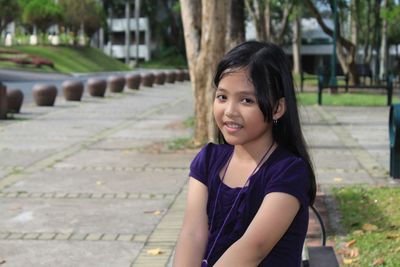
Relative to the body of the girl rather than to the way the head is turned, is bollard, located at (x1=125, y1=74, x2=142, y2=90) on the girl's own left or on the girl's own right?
on the girl's own right

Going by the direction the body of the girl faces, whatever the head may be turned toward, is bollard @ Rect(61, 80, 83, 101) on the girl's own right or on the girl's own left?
on the girl's own right

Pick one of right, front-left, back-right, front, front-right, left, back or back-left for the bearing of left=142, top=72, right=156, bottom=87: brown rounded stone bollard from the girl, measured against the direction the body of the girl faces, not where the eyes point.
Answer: back-right

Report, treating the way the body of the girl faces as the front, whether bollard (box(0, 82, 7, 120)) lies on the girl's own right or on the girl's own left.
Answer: on the girl's own right

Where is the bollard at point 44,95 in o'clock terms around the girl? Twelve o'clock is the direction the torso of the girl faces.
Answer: The bollard is roughly at 4 o'clock from the girl.

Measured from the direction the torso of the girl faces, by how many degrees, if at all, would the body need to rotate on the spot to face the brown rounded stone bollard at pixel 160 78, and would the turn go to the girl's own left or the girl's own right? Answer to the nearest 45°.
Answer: approximately 135° to the girl's own right

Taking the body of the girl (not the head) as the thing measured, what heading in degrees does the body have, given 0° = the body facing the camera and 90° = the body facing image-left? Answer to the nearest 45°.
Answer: approximately 45°

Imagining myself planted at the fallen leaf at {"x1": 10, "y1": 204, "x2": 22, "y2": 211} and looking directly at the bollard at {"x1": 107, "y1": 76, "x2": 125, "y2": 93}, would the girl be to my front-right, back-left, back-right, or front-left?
back-right

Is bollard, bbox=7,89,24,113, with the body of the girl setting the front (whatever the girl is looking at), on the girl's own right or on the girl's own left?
on the girl's own right

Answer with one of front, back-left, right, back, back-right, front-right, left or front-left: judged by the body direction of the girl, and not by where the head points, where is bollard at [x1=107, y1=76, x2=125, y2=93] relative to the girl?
back-right
